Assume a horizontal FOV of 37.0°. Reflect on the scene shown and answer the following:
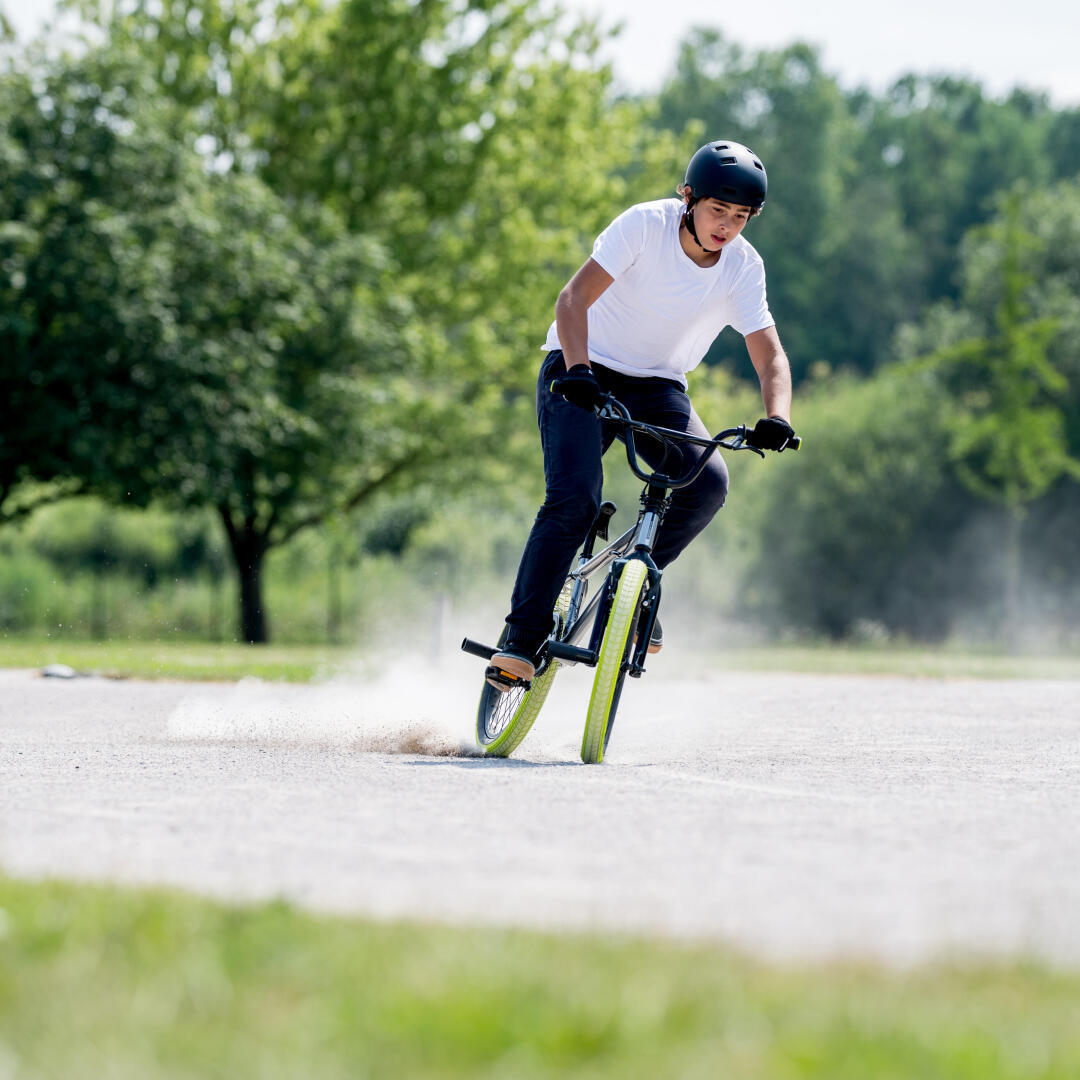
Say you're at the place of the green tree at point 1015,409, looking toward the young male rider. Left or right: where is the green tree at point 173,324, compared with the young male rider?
right

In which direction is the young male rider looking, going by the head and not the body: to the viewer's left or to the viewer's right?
to the viewer's right

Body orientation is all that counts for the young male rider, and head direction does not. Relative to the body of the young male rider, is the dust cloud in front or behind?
behind

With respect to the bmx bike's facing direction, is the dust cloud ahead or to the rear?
to the rear

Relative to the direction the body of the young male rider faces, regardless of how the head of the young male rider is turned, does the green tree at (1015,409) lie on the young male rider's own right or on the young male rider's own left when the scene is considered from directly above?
on the young male rider's own left

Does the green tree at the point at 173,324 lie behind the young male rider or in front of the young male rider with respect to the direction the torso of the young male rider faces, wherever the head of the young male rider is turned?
behind

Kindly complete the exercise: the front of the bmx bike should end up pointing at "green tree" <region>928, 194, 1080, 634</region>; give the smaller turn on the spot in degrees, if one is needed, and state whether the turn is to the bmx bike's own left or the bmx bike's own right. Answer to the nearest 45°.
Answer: approximately 135° to the bmx bike's own left
